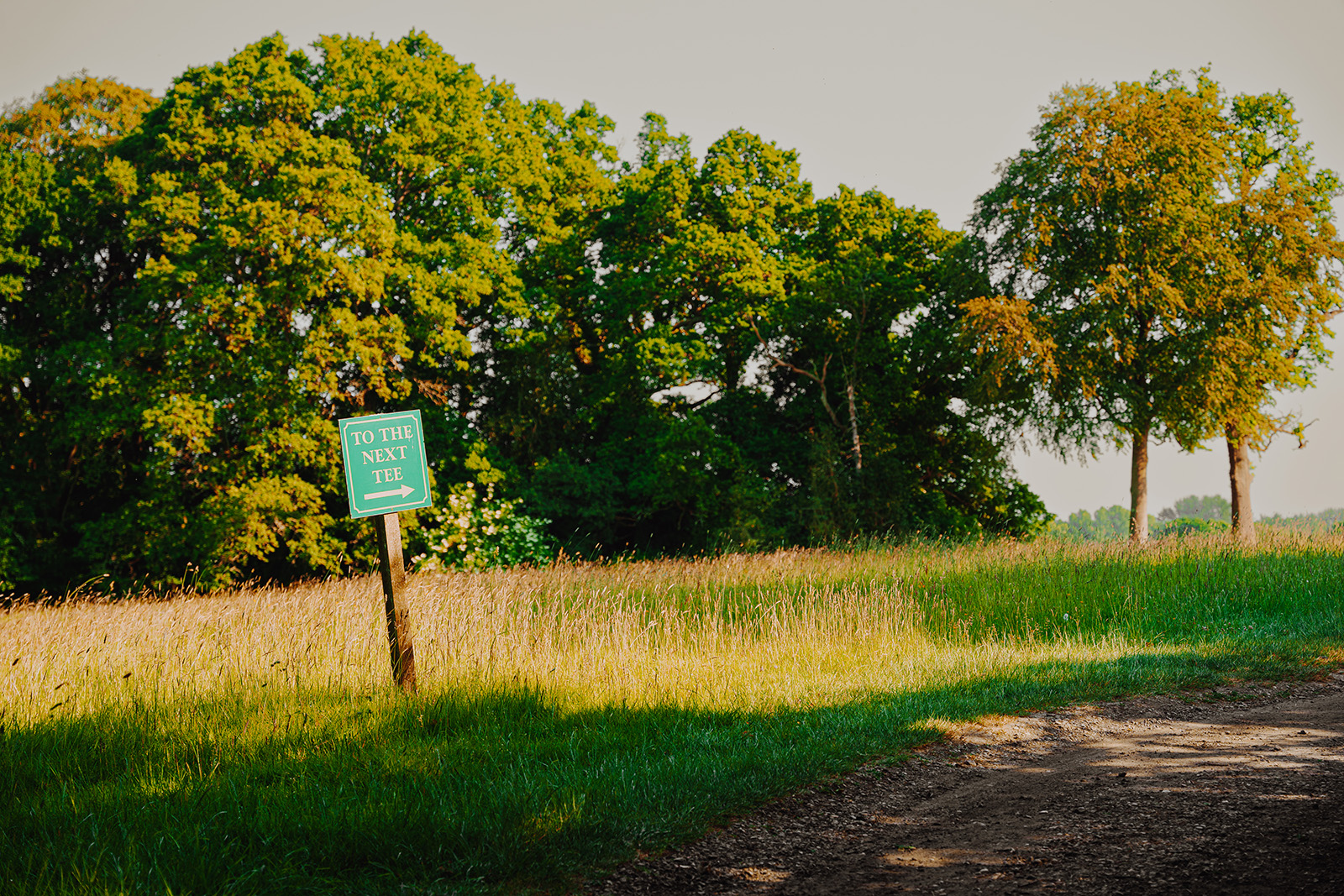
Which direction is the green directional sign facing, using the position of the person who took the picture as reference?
facing the viewer

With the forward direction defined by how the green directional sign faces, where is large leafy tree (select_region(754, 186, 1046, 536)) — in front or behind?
behind

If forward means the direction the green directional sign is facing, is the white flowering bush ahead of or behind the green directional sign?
behind

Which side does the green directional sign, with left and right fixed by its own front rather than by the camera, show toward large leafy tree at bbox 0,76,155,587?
back
